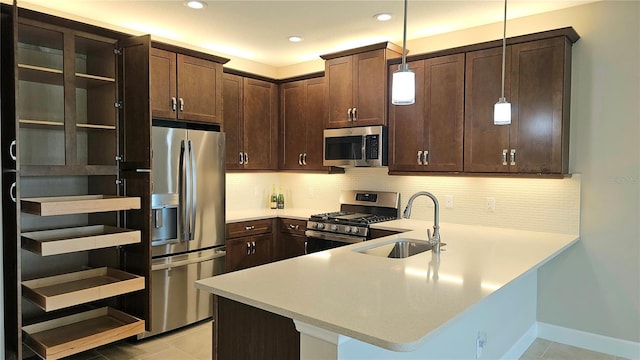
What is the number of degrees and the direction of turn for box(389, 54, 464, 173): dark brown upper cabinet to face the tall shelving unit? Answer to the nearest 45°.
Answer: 0° — it already faces it

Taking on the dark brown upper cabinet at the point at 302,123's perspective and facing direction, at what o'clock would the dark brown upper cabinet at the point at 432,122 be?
the dark brown upper cabinet at the point at 432,122 is roughly at 9 o'clock from the dark brown upper cabinet at the point at 302,123.

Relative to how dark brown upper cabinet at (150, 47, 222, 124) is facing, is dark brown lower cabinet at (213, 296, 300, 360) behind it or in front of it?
in front

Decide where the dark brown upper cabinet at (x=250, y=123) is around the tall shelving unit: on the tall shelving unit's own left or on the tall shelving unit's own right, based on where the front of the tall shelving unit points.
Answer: on the tall shelving unit's own left

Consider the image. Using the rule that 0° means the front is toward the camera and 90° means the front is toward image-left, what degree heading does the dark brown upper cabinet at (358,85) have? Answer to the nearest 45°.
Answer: approximately 45°

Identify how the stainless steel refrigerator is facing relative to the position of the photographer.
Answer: facing the viewer and to the right of the viewer

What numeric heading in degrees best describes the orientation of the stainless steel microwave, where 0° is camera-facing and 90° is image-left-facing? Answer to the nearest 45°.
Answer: approximately 45°

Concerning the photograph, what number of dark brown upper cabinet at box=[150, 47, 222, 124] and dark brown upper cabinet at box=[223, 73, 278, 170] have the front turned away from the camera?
0

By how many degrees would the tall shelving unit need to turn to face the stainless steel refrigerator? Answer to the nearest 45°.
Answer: approximately 45° to its left

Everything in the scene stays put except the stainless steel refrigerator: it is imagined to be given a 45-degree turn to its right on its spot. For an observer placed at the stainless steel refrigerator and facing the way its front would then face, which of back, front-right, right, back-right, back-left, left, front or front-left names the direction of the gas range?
left

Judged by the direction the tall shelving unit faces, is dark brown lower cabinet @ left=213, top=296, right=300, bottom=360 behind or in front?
in front
